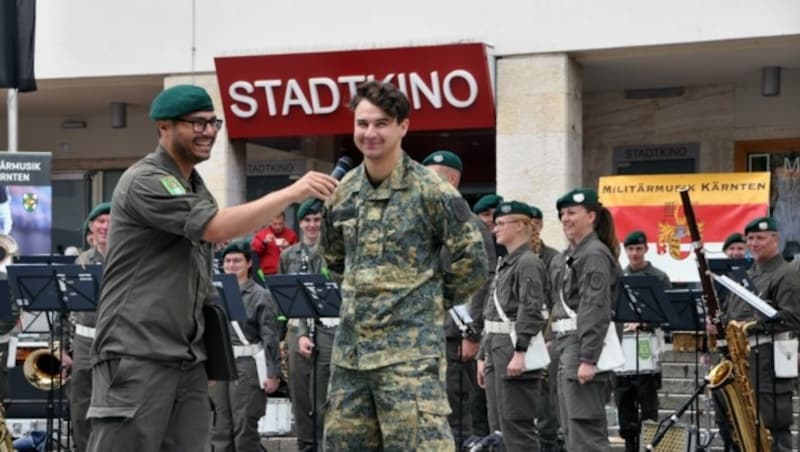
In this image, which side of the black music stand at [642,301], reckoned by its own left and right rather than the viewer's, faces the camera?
back

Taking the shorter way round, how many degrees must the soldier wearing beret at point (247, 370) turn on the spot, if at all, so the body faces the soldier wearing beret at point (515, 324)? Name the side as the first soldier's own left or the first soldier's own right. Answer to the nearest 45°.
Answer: approximately 90° to the first soldier's own left

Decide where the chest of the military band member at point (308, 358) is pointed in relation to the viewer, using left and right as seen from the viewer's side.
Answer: facing the viewer

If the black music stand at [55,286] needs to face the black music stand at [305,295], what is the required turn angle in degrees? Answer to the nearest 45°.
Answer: approximately 90° to its right

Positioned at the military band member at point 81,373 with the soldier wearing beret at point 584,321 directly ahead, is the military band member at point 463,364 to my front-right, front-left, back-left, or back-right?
front-left

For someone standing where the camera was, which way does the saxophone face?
facing the viewer and to the left of the viewer

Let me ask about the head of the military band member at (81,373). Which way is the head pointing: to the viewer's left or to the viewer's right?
to the viewer's right

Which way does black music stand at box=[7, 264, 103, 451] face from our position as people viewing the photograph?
facing away from the viewer

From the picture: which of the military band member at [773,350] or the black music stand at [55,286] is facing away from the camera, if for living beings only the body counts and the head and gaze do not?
the black music stand
